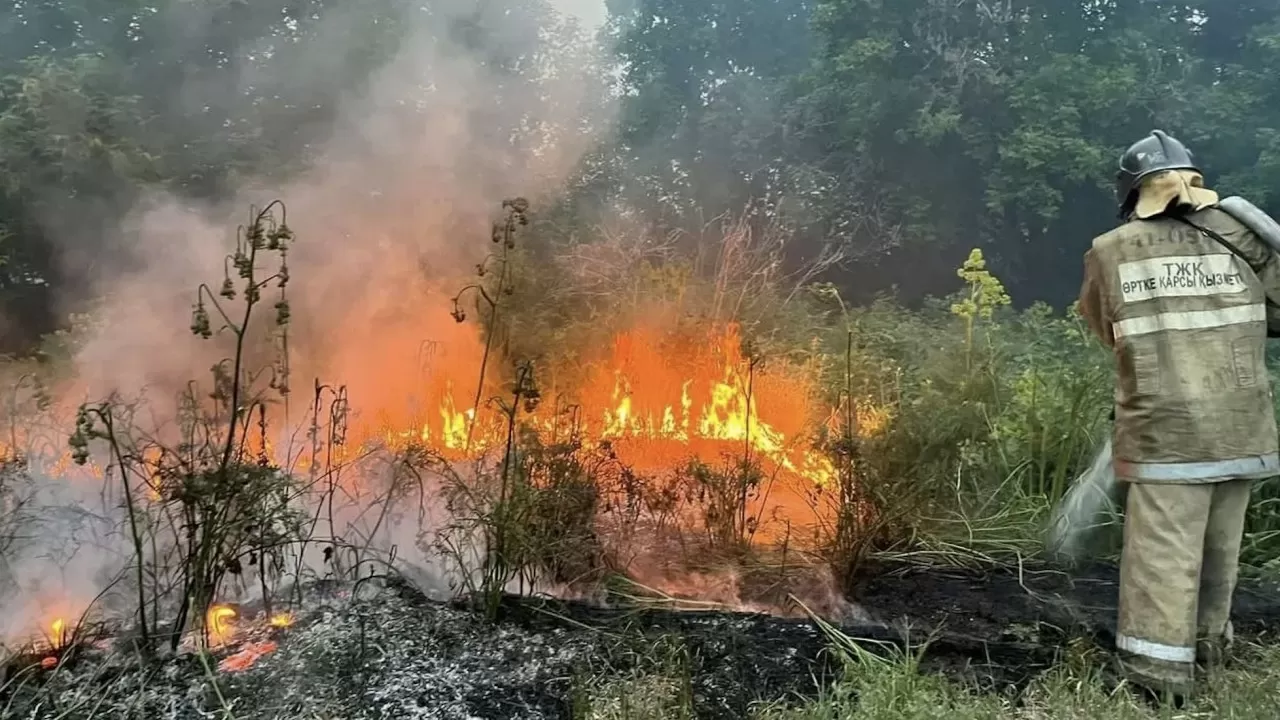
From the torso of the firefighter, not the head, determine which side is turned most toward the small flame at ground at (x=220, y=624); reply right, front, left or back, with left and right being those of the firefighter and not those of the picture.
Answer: left

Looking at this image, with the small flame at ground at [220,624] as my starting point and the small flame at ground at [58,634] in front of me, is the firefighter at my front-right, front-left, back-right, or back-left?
back-left

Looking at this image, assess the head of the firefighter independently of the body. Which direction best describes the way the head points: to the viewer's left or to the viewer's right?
to the viewer's left

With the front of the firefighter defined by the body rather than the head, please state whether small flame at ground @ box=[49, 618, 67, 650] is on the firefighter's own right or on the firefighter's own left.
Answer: on the firefighter's own left

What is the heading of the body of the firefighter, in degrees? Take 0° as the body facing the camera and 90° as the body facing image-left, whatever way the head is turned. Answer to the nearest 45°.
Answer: approximately 180°

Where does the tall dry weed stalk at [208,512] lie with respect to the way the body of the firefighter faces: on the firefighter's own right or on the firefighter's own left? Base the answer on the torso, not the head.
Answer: on the firefighter's own left
